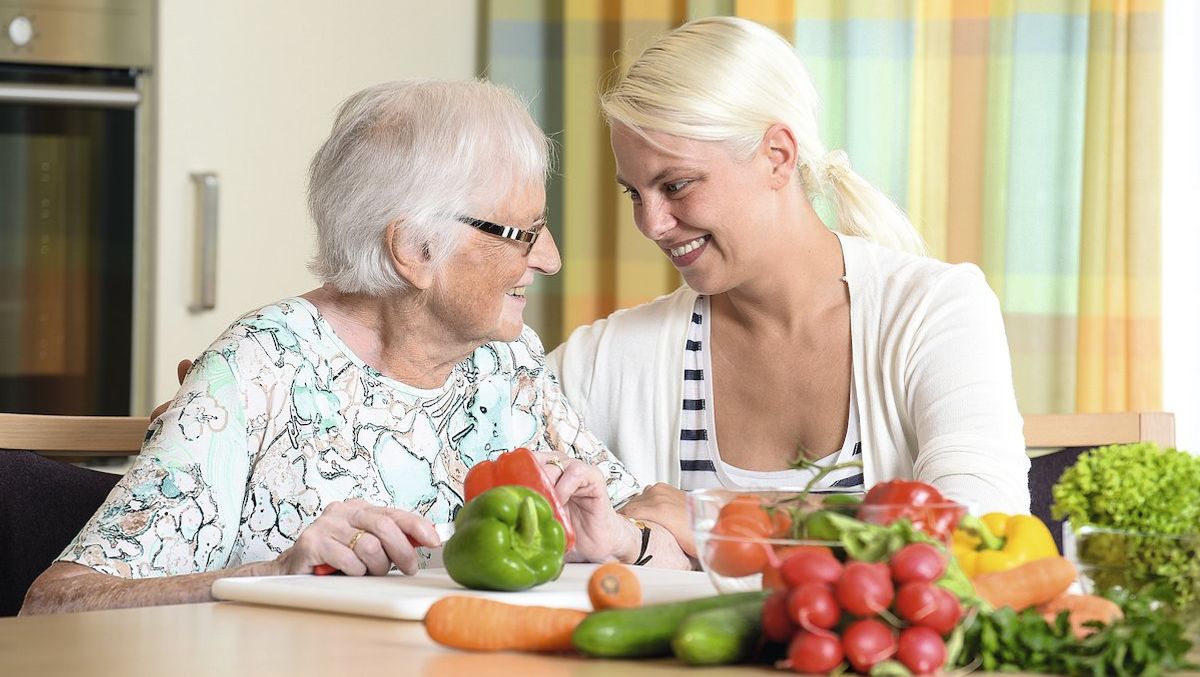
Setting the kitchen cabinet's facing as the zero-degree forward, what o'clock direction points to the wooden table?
The wooden table is roughly at 12 o'clock from the kitchen cabinet.

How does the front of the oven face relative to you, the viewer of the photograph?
facing the viewer

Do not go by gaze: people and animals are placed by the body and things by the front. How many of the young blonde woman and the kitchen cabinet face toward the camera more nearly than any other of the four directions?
2

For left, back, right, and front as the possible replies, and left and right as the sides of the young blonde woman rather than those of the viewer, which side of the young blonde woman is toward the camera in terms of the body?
front

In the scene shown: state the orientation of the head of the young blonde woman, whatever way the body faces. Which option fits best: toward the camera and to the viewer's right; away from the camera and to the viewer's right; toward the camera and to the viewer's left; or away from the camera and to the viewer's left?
toward the camera and to the viewer's left

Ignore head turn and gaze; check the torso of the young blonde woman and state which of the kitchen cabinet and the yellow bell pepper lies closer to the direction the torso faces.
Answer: the yellow bell pepper

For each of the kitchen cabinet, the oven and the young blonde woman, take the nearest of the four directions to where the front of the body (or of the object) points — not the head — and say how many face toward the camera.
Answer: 3

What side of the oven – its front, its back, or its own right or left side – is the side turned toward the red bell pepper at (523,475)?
front

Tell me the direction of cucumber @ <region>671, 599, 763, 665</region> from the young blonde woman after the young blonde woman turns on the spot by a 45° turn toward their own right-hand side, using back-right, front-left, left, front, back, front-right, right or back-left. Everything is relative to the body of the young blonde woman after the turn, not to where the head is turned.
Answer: front-left

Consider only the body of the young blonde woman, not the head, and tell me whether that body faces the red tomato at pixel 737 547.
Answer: yes

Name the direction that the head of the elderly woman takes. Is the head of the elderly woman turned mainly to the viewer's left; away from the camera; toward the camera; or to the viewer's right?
to the viewer's right

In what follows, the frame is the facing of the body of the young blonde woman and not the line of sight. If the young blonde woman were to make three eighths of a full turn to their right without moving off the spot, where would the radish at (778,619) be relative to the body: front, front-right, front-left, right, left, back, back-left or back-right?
back-left

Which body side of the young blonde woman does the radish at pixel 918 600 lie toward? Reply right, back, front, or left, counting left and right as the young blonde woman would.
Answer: front

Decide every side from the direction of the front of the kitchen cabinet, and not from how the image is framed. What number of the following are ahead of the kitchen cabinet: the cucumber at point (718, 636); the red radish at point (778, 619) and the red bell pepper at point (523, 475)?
3

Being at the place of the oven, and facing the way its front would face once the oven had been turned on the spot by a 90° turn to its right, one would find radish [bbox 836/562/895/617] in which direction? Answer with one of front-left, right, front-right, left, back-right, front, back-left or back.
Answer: left

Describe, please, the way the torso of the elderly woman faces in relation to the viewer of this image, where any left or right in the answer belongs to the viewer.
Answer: facing the viewer and to the right of the viewer
